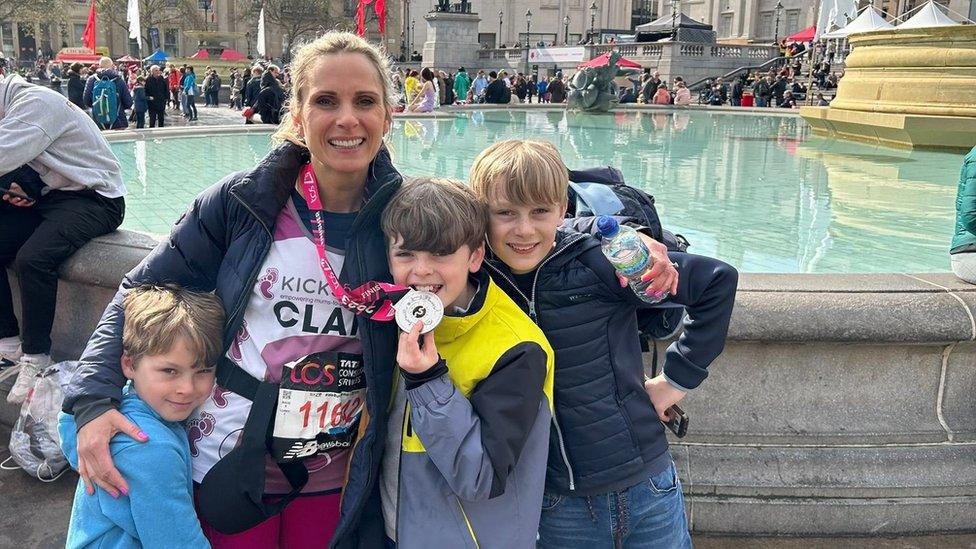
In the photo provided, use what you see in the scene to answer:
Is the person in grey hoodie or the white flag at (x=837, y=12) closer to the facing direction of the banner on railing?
the person in grey hoodie

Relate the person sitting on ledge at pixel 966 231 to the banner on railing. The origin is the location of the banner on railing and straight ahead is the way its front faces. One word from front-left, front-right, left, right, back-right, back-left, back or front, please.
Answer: front

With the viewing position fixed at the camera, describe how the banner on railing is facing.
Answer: facing the viewer

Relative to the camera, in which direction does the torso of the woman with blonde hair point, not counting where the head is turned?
toward the camera

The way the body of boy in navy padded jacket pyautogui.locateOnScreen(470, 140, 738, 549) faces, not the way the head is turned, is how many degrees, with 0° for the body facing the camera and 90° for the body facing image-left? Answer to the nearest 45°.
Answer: approximately 45°

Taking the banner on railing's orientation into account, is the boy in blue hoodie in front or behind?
in front

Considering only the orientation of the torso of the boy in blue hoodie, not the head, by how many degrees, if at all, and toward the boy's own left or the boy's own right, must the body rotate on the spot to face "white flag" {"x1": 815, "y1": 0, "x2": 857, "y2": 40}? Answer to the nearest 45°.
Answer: approximately 90° to the boy's own left

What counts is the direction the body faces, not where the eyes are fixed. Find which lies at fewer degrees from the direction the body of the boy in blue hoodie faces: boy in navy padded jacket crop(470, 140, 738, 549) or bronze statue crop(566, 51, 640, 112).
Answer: the boy in navy padded jacket

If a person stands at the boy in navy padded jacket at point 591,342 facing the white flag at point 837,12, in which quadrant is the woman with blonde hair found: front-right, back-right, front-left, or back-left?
back-left
